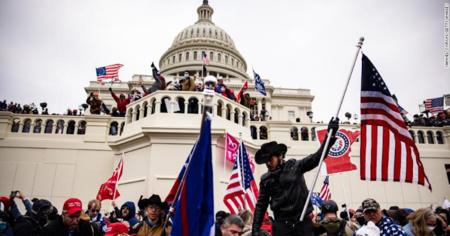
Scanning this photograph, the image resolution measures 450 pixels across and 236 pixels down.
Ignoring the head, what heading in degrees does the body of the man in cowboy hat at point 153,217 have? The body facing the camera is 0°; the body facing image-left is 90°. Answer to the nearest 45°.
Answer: approximately 0°

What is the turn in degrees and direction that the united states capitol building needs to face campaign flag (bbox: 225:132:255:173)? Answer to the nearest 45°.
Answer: approximately 45° to its left

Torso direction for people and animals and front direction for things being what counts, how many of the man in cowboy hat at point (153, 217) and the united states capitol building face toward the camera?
2

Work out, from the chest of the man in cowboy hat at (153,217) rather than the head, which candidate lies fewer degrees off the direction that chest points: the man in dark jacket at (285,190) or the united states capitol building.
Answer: the man in dark jacket

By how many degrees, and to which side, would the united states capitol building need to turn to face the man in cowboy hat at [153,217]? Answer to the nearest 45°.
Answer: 0° — it already faces them

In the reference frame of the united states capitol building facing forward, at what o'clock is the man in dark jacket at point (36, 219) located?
The man in dark jacket is roughly at 12 o'clock from the united states capitol building.

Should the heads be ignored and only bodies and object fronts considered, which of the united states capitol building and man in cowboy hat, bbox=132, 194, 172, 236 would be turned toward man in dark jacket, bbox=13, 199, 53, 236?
the united states capitol building

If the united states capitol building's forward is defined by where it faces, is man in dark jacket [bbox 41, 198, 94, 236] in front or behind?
in front

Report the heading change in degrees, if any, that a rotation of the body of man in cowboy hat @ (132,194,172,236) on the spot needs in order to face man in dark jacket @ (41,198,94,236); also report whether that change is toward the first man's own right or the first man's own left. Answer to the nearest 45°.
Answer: approximately 90° to the first man's own right

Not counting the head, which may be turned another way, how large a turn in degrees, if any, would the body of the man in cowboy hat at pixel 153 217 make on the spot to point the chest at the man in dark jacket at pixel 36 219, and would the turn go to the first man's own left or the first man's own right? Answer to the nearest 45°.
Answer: approximately 90° to the first man's own right

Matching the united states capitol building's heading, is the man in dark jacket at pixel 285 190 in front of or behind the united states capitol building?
in front

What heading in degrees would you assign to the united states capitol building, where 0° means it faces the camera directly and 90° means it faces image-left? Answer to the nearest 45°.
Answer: approximately 0°
